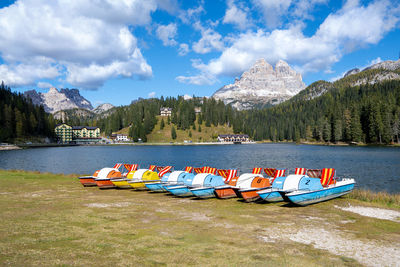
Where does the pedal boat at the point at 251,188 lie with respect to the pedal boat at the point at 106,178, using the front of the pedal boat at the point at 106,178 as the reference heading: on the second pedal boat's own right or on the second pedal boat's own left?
on the second pedal boat's own left

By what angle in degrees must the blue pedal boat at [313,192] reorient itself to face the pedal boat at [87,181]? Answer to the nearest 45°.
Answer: approximately 45° to its right

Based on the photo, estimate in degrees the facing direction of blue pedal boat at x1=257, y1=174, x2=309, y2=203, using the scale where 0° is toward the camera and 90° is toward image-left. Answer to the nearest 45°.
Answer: approximately 45°

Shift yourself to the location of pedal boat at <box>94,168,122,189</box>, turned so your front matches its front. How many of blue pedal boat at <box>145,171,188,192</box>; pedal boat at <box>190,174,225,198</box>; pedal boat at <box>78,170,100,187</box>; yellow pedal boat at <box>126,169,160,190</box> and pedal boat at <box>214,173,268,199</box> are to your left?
4

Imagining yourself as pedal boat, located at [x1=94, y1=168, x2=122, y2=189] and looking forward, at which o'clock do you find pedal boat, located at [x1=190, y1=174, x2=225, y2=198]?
pedal boat, located at [x1=190, y1=174, x2=225, y2=198] is roughly at 9 o'clock from pedal boat, located at [x1=94, y1=168, x2=122, y2=189].

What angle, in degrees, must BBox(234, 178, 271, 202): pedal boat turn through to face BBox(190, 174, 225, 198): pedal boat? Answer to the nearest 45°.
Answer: approximately 45° to its right
